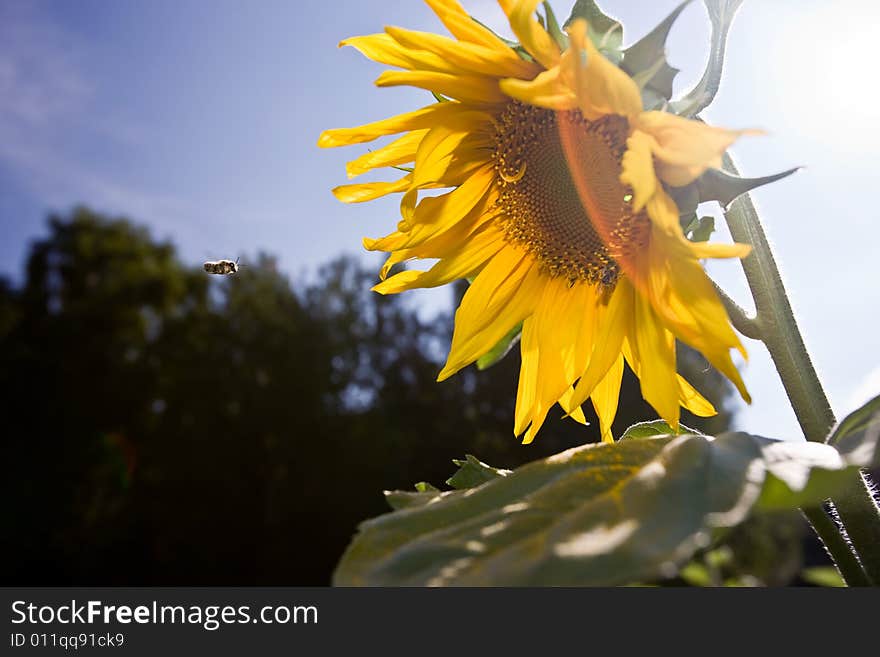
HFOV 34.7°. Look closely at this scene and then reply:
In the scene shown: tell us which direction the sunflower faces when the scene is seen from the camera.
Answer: facing the viewer and to the left of the viewer

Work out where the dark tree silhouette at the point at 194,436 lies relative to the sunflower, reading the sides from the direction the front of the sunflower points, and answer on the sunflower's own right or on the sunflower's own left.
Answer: on the sunflower's own right
